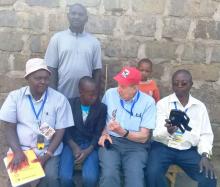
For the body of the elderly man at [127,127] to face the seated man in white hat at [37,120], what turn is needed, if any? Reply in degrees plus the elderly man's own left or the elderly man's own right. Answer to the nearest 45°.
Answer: approximately 90° to the elderly man's own right

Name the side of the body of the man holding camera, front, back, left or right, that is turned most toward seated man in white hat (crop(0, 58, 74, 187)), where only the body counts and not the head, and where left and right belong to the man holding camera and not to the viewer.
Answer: right

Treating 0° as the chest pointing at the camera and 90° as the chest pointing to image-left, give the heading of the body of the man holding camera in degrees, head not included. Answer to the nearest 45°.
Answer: approximately 0°
